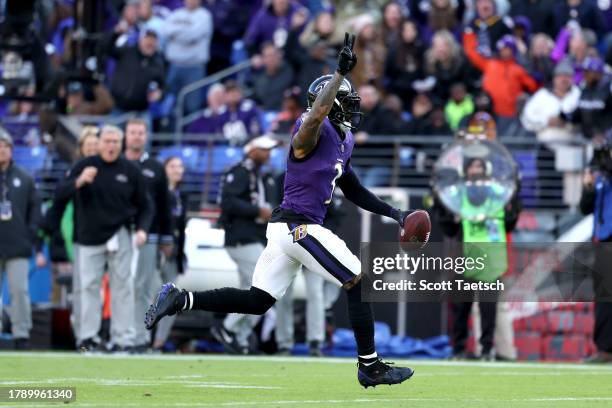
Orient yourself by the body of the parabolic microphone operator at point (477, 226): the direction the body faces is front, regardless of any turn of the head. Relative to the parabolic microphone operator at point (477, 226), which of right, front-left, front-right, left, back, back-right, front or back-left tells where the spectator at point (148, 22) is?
back-right

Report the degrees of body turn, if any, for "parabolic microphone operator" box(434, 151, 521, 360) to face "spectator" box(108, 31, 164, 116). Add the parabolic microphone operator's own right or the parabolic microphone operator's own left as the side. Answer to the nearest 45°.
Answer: approximately 135° to the parabolic microphone operator's own right

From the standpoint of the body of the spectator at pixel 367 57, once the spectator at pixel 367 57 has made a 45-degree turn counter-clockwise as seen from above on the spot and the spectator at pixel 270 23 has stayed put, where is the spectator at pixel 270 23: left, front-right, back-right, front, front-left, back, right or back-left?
back

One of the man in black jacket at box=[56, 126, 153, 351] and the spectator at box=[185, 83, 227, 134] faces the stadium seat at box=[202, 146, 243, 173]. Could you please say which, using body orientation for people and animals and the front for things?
the spectator

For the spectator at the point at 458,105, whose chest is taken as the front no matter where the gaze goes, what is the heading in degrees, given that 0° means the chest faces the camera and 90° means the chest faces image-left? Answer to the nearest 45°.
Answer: approximately 0°
